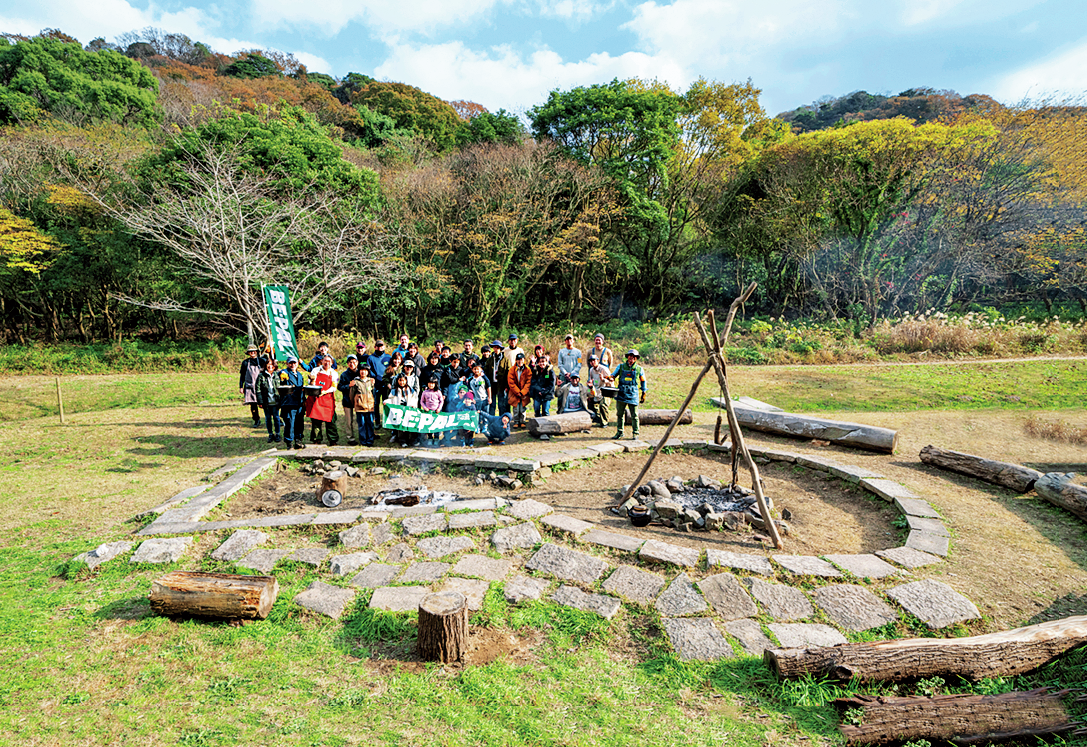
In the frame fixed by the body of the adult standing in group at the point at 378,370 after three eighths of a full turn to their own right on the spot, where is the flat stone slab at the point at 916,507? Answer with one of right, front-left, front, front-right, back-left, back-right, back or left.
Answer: back

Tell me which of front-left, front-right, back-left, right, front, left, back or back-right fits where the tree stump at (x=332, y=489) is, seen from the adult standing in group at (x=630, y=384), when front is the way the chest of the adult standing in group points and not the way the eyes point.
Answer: front-right

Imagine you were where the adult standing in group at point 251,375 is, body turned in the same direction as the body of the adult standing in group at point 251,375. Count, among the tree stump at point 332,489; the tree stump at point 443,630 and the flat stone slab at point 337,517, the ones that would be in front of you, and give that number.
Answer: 3

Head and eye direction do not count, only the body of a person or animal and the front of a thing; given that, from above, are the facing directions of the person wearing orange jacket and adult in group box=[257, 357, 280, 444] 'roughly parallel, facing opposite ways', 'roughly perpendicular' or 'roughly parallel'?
roughly parallel

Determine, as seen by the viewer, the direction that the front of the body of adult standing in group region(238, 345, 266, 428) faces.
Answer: toward the camera

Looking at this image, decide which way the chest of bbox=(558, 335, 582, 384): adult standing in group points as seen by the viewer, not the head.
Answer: toward the camera

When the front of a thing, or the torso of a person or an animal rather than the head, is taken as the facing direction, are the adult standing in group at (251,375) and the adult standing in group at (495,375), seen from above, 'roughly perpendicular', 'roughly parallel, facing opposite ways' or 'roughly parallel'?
roughly parallel

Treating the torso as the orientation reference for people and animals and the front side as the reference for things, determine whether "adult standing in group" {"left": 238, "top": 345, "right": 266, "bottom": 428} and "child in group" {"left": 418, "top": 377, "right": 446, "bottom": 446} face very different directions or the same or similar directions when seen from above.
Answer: same or similar directions

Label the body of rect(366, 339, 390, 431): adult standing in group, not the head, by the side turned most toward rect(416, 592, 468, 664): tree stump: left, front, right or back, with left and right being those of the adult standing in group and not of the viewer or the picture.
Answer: front

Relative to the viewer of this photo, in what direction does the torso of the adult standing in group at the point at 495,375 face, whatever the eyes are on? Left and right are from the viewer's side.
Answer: facing the viewer

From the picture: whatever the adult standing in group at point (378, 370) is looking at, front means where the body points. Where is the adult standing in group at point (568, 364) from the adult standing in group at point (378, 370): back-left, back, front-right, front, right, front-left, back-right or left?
left
